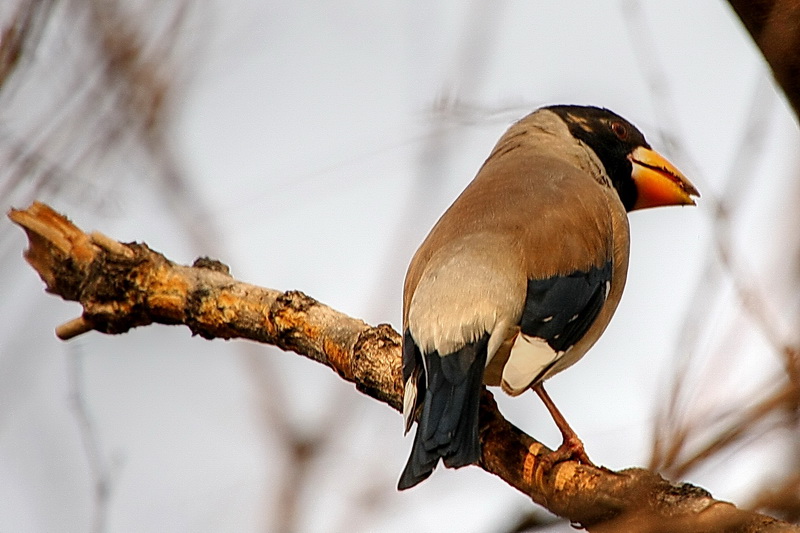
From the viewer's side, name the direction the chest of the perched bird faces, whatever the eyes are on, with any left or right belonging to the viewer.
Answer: facing away from the viewer and to the right of the viewer

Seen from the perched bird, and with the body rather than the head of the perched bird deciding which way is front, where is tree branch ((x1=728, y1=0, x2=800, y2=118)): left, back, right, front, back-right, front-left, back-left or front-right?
right
